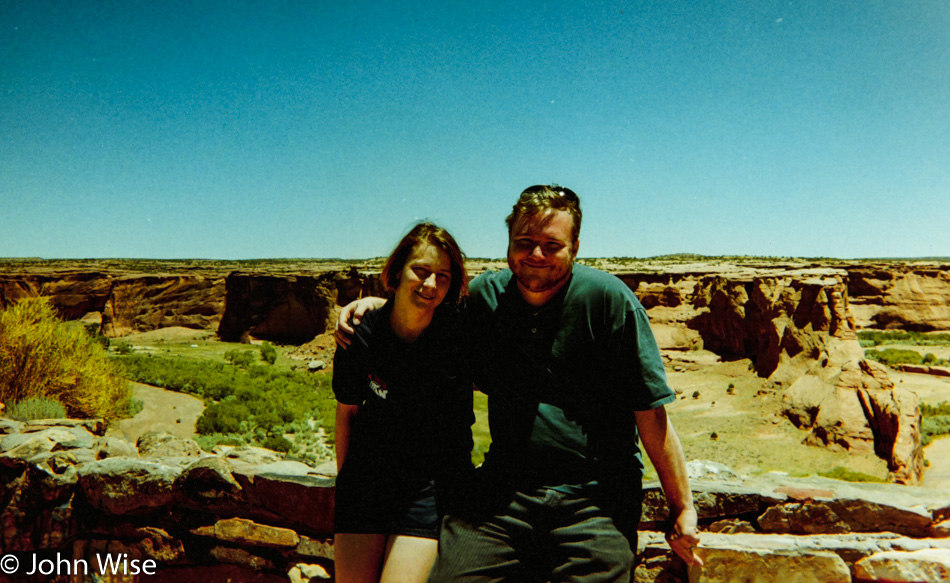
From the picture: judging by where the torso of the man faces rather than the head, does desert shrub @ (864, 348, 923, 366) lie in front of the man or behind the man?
behind

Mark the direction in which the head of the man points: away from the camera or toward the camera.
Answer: toward the camera

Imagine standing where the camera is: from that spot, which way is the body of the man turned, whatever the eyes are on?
toward the camera

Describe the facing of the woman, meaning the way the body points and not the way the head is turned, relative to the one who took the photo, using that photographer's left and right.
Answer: facing the viewer

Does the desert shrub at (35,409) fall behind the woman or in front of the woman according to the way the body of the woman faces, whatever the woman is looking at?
behind

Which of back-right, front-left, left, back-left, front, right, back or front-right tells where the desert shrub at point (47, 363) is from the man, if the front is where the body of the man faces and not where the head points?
back-right

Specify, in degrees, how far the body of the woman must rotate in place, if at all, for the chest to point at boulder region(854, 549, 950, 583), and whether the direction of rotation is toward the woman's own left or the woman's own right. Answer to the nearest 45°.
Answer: approximately 90° to the woman's own left

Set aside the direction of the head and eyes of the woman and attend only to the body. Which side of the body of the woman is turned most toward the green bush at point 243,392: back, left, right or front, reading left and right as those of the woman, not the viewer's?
back

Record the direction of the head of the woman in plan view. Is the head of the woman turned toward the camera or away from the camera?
toward the camera

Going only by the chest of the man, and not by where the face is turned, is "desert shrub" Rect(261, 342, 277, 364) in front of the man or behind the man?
behind
